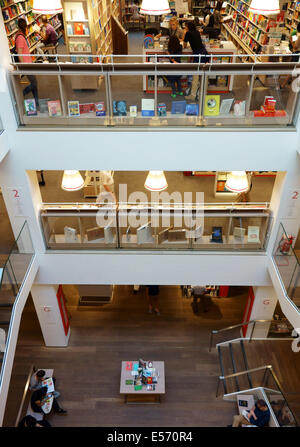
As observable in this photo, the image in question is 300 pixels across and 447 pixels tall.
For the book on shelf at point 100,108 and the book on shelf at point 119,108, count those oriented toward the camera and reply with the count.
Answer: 2

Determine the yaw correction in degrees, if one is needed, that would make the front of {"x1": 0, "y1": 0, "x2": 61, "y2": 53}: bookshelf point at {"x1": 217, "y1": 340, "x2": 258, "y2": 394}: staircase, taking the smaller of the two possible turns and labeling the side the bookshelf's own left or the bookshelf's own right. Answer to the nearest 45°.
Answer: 0° — it already faces it

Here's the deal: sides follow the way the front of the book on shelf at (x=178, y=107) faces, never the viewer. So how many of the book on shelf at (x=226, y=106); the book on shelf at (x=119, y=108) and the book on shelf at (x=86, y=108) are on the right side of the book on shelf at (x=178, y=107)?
2

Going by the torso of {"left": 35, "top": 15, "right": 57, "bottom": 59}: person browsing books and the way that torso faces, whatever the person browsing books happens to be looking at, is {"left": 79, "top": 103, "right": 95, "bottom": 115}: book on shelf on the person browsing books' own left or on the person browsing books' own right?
on the person browsing books' own left

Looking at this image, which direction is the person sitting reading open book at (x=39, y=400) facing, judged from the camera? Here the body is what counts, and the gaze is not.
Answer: to the viewer's right

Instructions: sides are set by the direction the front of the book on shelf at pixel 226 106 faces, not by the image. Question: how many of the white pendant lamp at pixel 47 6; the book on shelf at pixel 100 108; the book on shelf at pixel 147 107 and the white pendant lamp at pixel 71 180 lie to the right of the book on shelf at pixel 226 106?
4

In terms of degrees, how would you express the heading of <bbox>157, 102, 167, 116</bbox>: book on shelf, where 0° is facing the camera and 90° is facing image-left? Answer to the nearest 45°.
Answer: approximately 0°

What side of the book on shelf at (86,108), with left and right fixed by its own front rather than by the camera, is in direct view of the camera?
front

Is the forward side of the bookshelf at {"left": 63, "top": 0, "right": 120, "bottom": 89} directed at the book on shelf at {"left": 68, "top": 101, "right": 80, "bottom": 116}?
yes

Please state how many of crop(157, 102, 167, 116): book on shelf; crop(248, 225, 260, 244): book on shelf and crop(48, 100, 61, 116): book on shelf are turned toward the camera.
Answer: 3

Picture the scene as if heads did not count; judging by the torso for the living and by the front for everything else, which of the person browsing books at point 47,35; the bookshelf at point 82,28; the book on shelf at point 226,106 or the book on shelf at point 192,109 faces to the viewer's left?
the person browsing books

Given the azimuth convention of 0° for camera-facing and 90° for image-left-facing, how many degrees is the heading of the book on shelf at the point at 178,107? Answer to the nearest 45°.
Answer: approximately 0°
